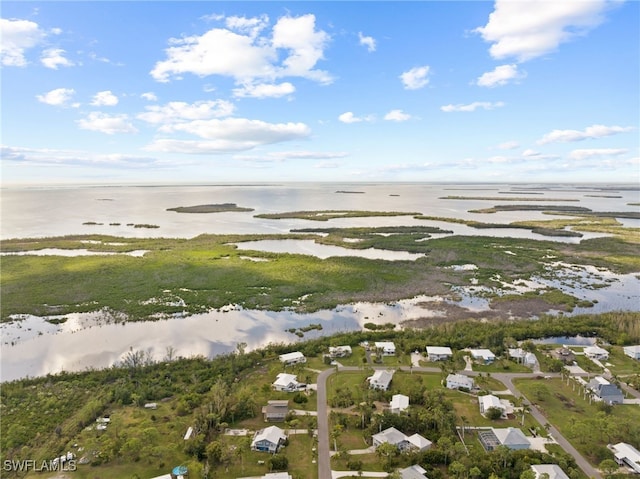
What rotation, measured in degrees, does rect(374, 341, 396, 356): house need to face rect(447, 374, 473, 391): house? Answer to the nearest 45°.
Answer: approximately 45° to its left

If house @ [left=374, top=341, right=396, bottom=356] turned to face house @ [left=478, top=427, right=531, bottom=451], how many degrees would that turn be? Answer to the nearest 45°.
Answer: approximately 45° to its left

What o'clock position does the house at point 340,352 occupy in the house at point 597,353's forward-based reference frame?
the house at point 340,352 is roughly at 2 o'clock from the house at point 597,353.

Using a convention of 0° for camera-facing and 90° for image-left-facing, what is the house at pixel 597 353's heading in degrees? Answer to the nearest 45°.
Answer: approximately 0°

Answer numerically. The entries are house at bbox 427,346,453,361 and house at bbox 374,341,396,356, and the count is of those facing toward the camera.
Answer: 2

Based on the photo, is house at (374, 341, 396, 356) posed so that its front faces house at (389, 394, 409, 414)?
yes
